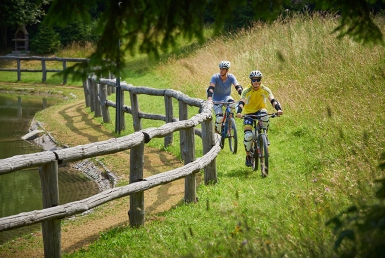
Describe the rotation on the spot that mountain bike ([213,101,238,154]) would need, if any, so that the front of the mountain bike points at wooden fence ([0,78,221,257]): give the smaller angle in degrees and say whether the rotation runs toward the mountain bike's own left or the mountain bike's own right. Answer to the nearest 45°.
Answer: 0° — it already faces it

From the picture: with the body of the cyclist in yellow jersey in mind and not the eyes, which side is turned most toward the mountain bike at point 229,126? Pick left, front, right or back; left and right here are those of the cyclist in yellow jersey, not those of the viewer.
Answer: back

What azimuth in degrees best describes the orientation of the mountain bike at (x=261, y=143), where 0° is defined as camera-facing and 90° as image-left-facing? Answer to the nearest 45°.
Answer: approximately 0°

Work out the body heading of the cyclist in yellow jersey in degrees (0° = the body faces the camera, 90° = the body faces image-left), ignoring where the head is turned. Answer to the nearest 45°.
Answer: approximately 0°

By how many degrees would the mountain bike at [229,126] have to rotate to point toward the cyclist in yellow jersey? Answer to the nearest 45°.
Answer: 0° — it already faces them

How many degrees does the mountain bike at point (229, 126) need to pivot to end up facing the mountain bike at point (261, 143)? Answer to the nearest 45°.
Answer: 0° — it already faces it

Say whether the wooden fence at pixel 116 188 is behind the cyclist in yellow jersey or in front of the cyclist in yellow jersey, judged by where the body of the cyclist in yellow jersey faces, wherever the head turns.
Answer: in front
